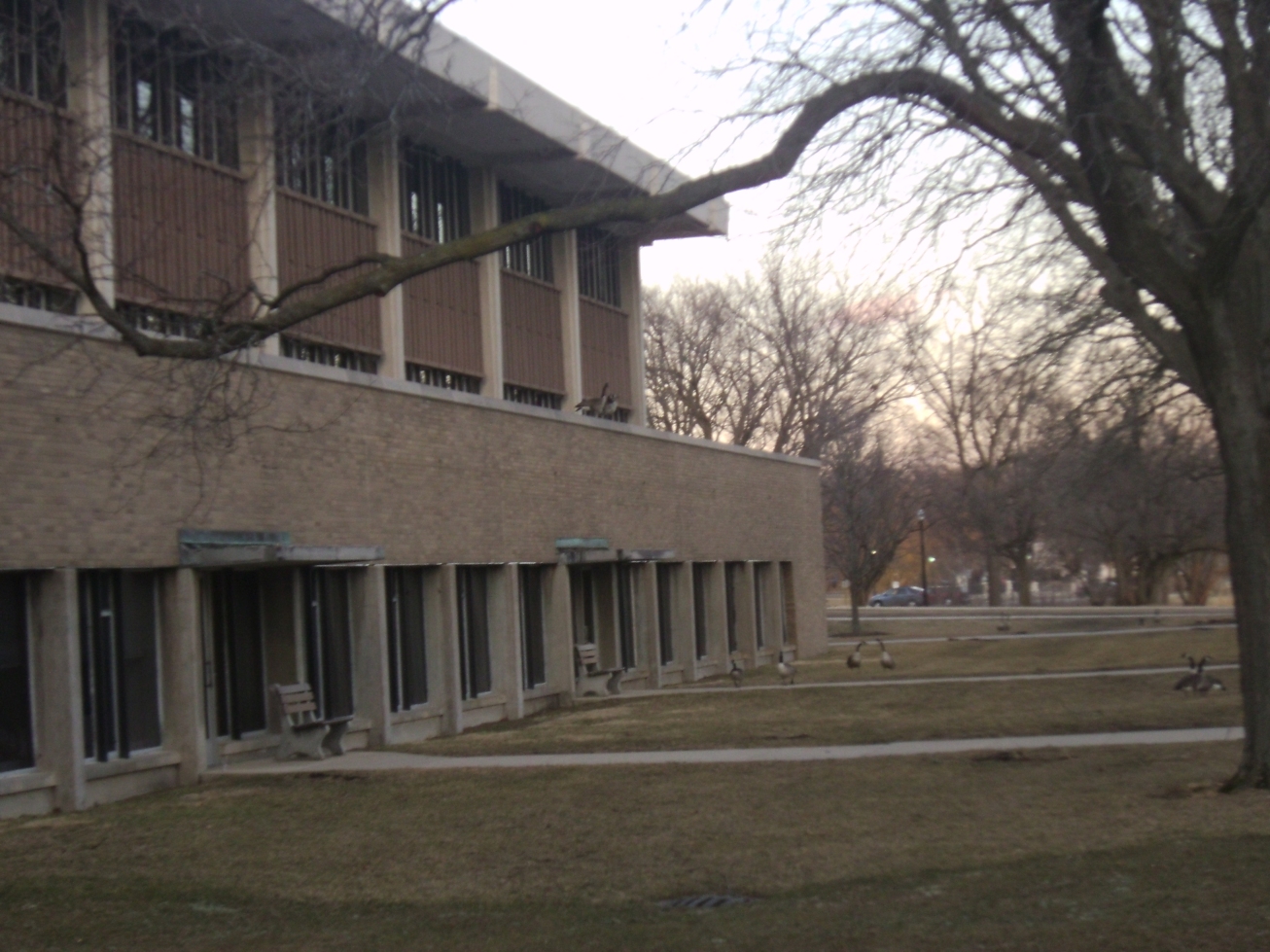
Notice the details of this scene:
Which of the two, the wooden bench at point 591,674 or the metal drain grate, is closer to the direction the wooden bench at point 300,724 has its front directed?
the metal drain grate

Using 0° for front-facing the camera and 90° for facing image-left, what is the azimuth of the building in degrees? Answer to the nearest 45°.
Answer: approximately 315°

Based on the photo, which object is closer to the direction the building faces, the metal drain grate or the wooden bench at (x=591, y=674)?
the metal drain grate

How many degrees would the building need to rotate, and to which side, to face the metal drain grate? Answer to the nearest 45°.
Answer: approximately 45° to its right

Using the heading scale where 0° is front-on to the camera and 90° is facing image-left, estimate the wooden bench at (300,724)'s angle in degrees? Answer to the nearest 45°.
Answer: approximately 315°

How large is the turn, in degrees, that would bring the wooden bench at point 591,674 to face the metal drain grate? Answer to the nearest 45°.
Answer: approximately 45° to its right

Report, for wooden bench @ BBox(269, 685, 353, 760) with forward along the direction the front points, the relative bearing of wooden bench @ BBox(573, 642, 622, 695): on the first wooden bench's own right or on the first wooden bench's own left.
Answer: on the first wooden bench's own left

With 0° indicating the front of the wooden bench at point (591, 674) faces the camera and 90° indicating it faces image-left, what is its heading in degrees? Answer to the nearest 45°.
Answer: approximately 315°
